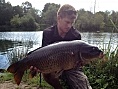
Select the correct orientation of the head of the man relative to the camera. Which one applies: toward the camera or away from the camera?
toward the camera

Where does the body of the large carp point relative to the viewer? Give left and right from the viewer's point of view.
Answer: facing to the right of the viewer
